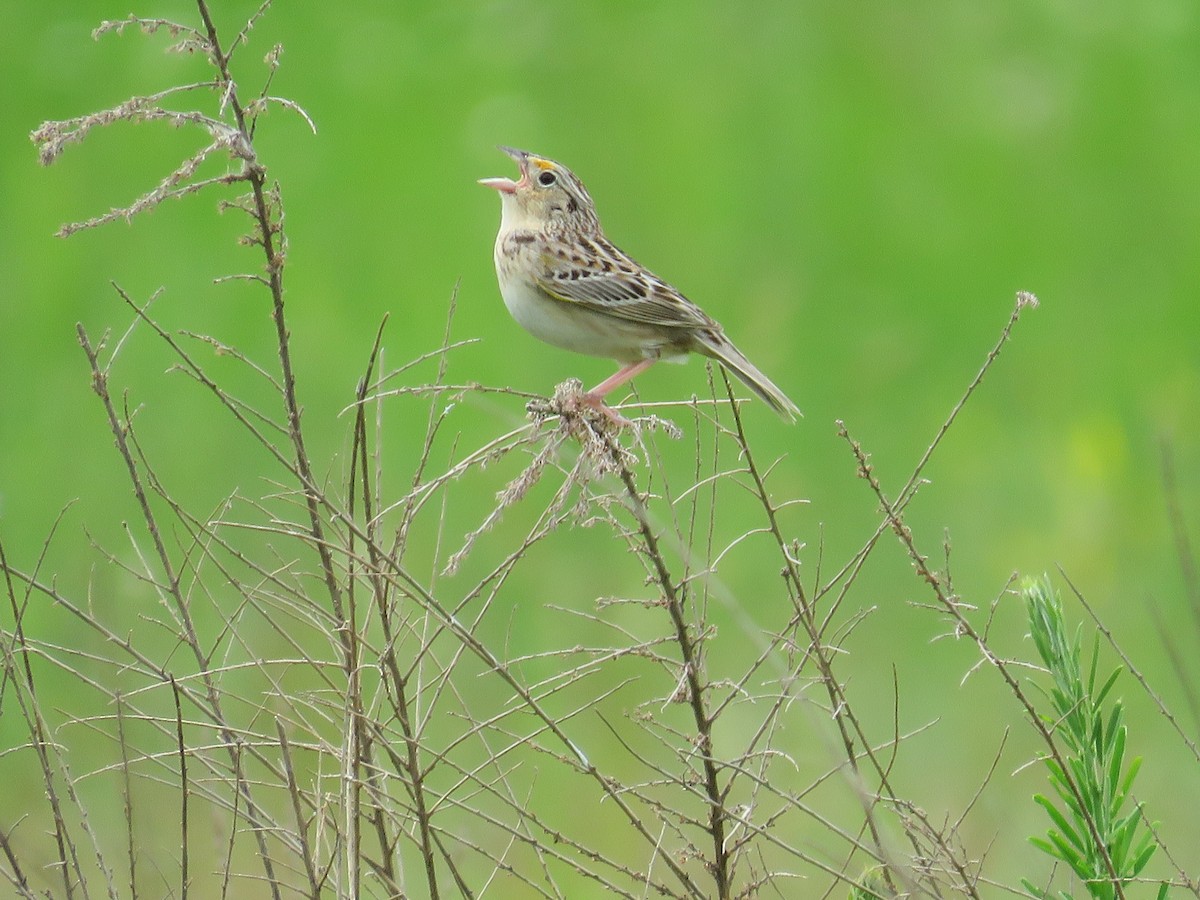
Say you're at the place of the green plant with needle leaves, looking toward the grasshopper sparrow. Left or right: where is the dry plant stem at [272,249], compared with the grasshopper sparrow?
left

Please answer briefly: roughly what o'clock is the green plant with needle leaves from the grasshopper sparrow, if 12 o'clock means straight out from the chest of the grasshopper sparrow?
The green plant with needle leaves is roughly at 8 o'clock from the grasshopper sparrow.

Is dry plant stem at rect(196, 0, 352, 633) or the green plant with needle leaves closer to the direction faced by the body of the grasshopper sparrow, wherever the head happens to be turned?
the dry plant stem

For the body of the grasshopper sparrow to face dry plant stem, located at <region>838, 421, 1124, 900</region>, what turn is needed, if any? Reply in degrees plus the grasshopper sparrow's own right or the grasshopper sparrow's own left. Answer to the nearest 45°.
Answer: approximately 180°

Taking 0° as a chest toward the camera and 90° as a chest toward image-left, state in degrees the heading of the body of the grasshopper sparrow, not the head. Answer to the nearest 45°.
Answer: approximately 90°

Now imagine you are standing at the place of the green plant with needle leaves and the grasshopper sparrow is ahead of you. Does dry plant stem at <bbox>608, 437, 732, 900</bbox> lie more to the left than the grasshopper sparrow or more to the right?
left

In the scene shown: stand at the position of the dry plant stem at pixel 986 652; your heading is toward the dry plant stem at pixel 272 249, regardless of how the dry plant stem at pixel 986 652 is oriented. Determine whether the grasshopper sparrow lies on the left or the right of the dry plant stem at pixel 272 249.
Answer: right
